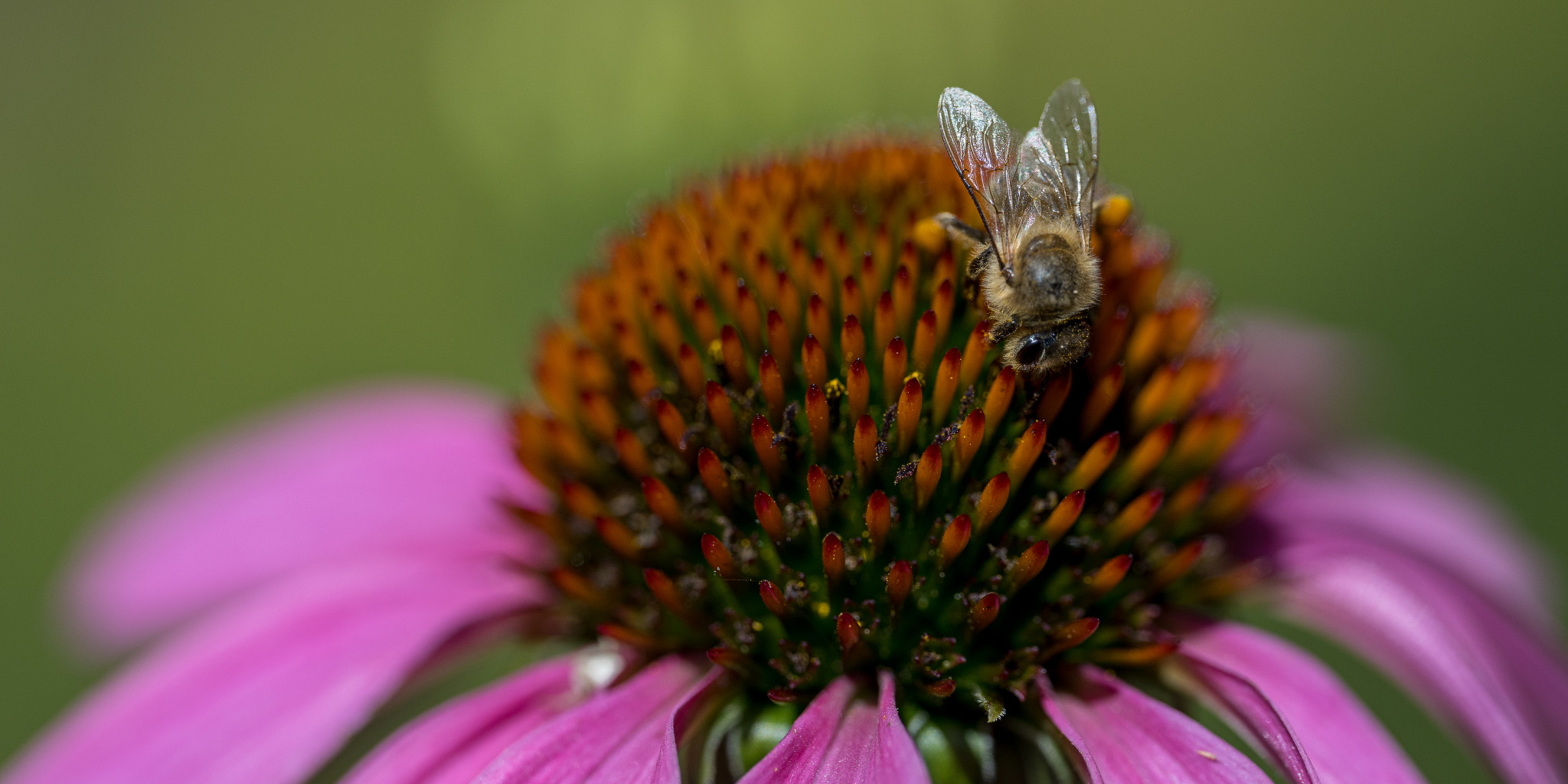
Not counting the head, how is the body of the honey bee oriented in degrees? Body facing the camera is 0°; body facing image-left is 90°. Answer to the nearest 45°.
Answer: approximately 0°
